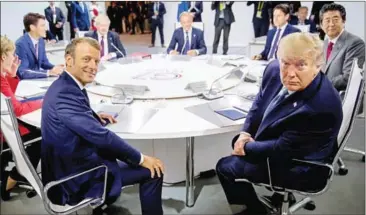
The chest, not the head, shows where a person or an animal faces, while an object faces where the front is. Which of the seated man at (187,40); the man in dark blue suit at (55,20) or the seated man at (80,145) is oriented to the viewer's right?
the seated man at (80,145)

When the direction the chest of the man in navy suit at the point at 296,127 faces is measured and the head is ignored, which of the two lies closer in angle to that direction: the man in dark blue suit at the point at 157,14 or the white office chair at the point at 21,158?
the white office chair

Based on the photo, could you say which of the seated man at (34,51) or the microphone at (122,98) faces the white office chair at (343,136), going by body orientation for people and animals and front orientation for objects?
the seated man

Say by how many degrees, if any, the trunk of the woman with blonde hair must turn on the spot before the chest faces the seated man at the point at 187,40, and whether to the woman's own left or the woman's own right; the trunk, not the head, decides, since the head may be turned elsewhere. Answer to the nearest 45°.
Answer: approximately 45° to the woman's own left

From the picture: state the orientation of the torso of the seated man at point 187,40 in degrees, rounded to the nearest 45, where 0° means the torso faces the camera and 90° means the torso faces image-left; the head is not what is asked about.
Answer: approximately 0°

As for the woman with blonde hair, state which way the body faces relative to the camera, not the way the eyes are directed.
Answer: to the viewer's right

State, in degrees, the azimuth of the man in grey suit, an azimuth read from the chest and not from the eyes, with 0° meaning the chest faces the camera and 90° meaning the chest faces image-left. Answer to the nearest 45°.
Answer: approximately 45°

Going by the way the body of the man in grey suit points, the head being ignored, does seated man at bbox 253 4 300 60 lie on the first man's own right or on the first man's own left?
on the first man's own right
